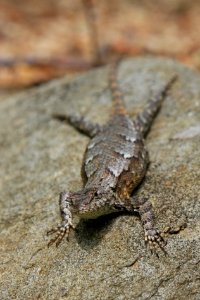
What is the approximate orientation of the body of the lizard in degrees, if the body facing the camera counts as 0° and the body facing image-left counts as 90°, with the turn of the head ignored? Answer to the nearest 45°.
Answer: approximately 0°
